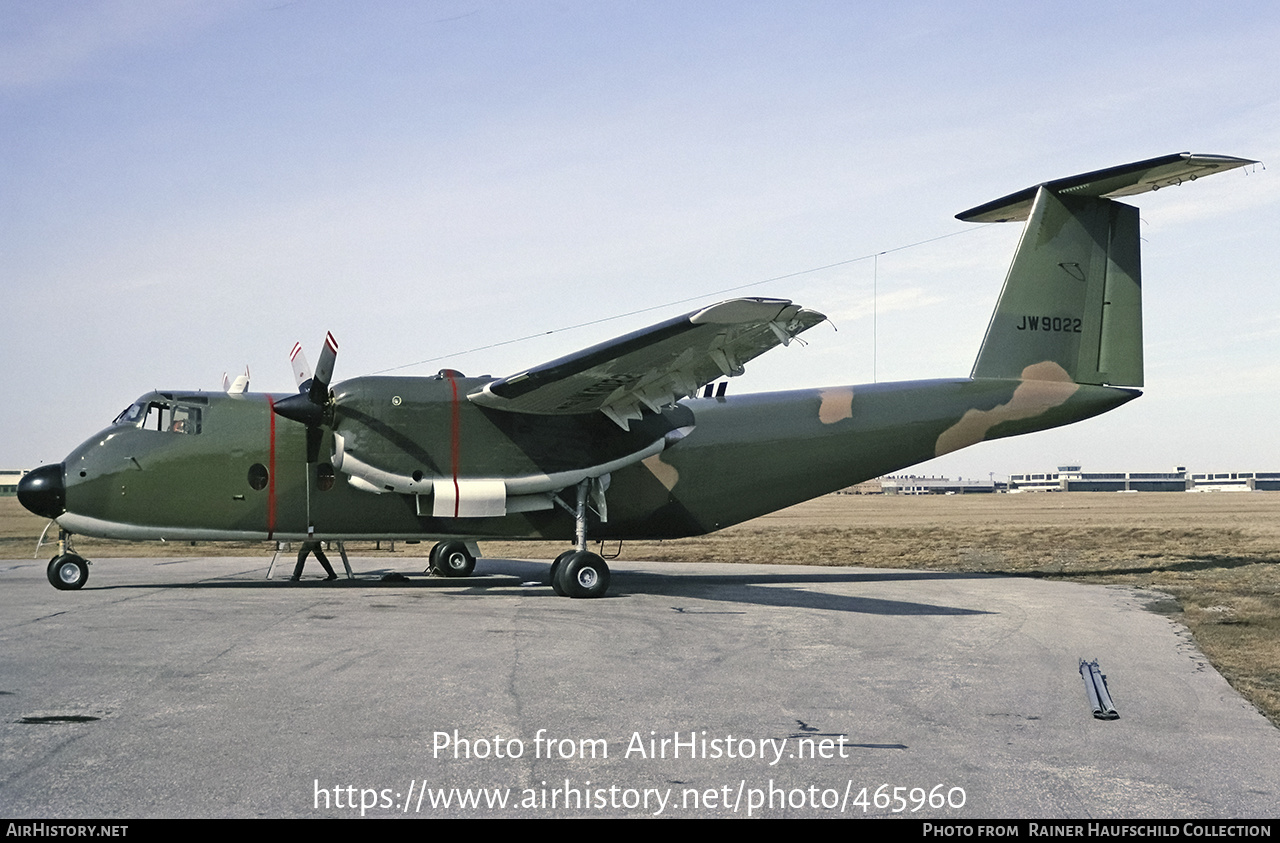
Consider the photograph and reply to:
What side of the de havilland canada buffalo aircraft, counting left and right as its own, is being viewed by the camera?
left
